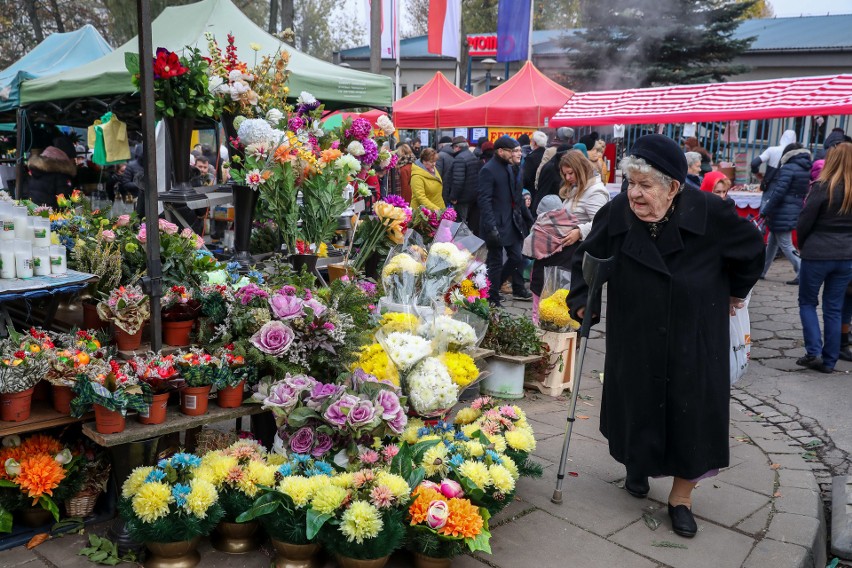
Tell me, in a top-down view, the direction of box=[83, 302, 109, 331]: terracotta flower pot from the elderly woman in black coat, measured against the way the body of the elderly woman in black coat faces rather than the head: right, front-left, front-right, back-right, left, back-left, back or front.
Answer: right

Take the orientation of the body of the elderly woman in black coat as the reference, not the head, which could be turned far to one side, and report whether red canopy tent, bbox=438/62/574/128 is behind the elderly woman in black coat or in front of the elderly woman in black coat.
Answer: behind

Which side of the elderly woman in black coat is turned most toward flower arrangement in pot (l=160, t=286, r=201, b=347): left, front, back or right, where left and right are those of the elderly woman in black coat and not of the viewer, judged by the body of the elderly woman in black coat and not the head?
right

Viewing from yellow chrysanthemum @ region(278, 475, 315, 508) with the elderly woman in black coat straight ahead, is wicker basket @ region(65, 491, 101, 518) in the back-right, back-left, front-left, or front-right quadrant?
back-left

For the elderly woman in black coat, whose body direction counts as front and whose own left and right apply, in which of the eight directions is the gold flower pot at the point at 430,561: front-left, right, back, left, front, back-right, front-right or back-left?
front-right

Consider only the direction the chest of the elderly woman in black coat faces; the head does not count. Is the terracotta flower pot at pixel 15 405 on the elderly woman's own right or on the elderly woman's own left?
on the elderly woman's own right

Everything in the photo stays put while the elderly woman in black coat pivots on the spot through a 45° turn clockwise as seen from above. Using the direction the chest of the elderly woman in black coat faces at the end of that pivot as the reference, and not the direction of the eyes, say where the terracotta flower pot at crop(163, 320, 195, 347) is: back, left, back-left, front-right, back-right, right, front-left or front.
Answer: front-right

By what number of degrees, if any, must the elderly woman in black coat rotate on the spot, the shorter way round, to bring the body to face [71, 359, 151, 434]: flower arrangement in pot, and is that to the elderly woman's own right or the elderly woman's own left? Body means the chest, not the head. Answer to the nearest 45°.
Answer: approximately 45° to the elderly woman's own right

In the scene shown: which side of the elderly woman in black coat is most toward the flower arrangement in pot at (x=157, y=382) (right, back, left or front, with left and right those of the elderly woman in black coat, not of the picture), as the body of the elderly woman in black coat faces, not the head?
right

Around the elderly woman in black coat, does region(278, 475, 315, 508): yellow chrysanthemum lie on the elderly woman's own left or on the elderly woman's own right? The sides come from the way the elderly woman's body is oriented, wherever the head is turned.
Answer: on the elderly woman's own right

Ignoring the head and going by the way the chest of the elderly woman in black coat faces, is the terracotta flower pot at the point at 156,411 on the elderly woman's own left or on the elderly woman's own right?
on the elderly woman's own right

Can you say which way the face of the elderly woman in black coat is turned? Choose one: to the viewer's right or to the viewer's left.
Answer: to the viewer's left

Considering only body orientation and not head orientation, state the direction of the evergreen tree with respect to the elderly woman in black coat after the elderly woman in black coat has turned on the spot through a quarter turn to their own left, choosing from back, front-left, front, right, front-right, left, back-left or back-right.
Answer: left

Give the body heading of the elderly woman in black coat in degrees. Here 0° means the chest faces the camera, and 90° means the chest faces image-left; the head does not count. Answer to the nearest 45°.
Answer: approximately 0°

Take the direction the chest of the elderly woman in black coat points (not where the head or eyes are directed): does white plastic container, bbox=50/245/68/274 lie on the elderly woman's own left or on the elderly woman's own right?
on the elderly woman's own right
